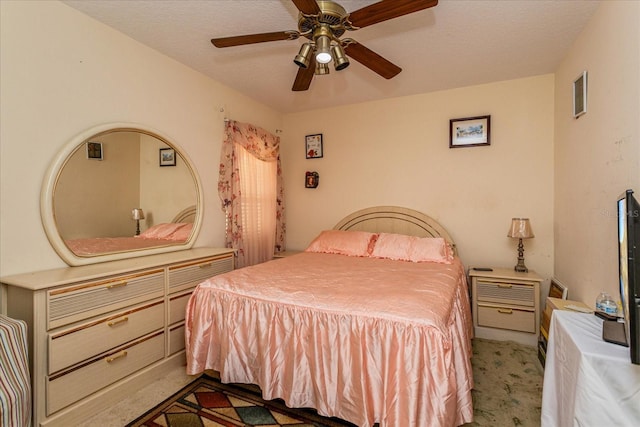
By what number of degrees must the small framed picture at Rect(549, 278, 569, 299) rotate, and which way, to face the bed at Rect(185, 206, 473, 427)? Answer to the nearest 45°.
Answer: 0° — it already faces it

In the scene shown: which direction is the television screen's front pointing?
to the viewer's left

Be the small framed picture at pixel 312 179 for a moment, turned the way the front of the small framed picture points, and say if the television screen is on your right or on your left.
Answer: on your left

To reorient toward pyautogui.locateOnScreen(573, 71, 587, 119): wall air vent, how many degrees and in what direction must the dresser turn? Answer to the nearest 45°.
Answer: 0° — it already faces it

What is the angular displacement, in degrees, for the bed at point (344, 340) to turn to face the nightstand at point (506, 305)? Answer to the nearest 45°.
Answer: approximately 180°

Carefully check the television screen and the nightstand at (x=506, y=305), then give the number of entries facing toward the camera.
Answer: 1

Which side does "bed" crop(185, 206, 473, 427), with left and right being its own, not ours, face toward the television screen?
left

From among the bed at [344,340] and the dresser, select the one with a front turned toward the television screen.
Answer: the dresser
